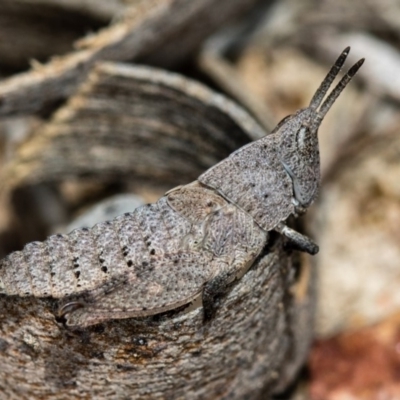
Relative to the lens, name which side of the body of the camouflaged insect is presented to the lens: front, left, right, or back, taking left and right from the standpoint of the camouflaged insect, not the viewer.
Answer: right
